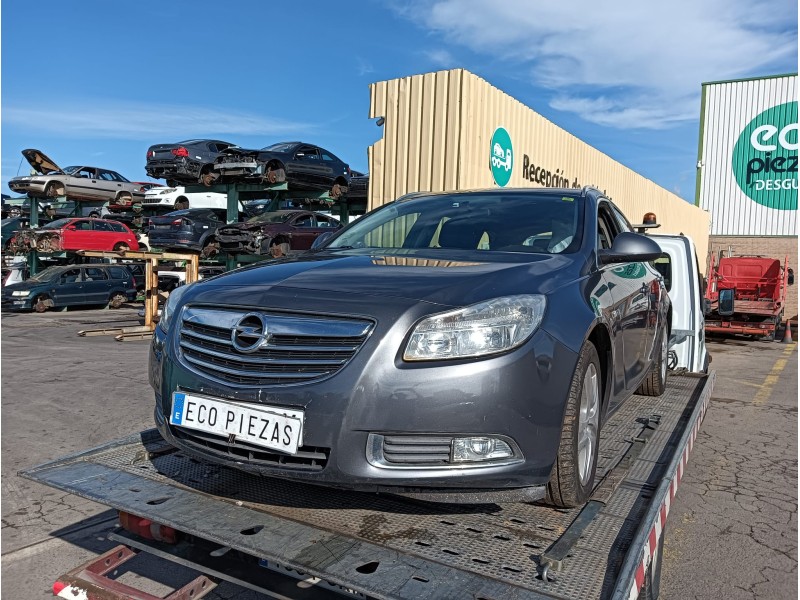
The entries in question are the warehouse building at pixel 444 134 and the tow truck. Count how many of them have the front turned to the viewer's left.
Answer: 0

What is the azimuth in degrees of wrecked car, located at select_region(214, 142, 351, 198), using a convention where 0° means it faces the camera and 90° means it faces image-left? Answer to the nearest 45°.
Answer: approximately 45°

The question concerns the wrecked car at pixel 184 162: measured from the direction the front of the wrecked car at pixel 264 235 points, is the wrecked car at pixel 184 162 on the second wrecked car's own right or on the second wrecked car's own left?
on the second wrecked car's own right

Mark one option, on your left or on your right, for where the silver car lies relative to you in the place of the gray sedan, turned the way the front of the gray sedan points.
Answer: on your right

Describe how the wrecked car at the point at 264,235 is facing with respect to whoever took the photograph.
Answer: facing the viewer and to the left of the viewer

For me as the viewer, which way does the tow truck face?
facing away from the viewer and to the right of the viewer

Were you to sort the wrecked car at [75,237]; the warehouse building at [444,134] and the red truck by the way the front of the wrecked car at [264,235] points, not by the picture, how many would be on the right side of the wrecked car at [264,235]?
1

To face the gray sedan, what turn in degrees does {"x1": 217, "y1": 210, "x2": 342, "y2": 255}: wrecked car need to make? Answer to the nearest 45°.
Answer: approximately 45° to its left

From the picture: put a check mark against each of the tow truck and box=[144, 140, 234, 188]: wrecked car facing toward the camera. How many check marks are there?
0

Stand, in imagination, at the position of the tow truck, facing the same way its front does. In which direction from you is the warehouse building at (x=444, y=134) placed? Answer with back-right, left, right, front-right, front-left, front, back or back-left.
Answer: front-left

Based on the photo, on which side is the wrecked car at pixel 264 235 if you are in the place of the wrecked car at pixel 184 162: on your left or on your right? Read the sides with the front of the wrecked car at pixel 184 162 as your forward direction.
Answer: on your right

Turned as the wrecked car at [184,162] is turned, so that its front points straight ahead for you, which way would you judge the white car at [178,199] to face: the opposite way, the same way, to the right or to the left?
the opposite way

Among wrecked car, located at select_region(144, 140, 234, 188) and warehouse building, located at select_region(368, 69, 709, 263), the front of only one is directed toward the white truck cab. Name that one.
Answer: the warehouse building
